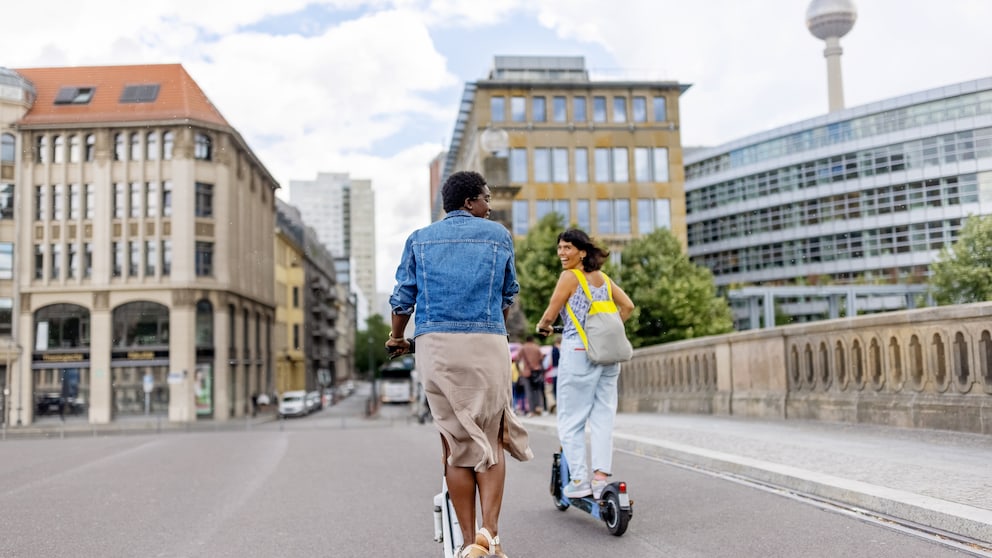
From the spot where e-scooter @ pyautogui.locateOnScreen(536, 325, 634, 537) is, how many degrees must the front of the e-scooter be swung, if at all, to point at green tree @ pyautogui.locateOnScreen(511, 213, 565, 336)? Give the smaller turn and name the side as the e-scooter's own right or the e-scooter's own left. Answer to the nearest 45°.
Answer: approximately 45° to the e-scooter's own right

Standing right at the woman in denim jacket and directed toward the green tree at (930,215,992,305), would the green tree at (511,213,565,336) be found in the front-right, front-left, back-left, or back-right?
front-left

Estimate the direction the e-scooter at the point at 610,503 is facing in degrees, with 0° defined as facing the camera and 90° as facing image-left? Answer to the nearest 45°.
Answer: approximately 135°

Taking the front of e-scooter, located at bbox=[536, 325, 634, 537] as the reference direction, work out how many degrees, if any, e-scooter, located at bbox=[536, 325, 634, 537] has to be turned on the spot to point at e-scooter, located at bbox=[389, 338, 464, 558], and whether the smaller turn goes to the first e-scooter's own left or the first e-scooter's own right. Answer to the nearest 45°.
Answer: approximately 90° to the first e-scooter's own left

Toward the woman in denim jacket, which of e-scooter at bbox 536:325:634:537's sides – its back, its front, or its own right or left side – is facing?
left

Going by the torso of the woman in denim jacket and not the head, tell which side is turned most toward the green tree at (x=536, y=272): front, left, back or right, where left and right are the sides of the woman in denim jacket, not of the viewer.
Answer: front

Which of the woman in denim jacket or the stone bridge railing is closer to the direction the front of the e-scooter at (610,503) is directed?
the stone bridge railing

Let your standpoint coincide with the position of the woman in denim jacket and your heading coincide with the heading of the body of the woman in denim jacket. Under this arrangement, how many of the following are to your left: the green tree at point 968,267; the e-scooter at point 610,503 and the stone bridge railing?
0

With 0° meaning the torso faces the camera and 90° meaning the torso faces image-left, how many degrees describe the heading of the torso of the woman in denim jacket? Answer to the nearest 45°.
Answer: approximately 180°

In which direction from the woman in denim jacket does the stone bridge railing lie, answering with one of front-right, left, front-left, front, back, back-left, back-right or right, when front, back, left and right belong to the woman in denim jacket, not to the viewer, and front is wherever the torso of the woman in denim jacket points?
front-right

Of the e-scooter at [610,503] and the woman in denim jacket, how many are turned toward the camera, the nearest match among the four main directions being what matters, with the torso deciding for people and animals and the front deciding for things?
0

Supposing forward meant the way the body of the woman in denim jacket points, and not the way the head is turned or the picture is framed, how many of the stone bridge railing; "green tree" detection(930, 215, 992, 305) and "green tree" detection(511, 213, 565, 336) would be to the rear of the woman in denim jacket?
0

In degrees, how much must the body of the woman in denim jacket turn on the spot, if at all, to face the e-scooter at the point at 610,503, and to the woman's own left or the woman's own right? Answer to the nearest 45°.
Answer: approximately 45° to the woman's own right
